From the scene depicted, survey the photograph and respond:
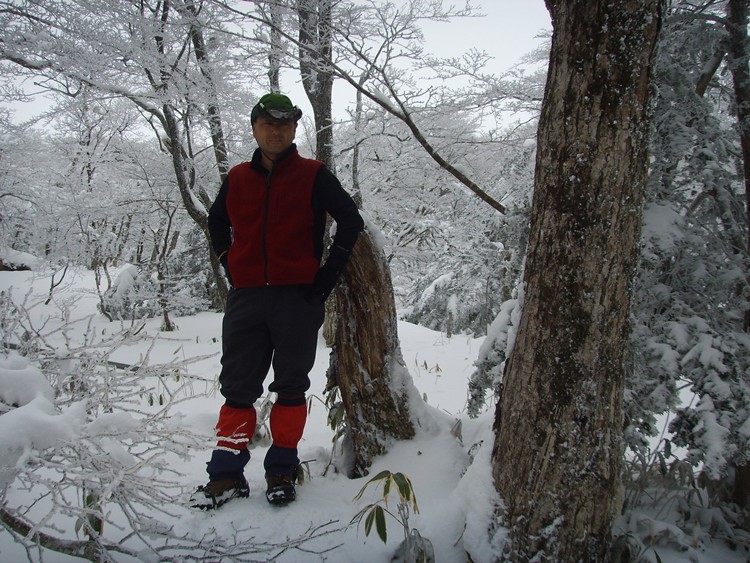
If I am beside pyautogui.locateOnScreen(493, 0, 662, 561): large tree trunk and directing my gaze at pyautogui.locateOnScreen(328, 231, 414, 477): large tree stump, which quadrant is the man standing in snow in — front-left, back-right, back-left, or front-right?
front-left

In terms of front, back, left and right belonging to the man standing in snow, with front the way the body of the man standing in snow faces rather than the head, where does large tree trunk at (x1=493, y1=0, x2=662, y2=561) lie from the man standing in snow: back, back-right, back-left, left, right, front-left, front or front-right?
front-left

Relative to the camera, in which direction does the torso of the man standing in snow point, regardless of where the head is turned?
toward the camera

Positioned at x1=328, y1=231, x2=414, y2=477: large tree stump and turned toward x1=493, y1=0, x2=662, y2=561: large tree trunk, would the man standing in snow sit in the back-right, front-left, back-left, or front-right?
back-right

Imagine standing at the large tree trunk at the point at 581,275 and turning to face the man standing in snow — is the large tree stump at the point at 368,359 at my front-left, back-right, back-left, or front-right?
front-right

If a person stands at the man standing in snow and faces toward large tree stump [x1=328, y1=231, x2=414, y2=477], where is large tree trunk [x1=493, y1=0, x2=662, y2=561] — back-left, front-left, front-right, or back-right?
front-right
